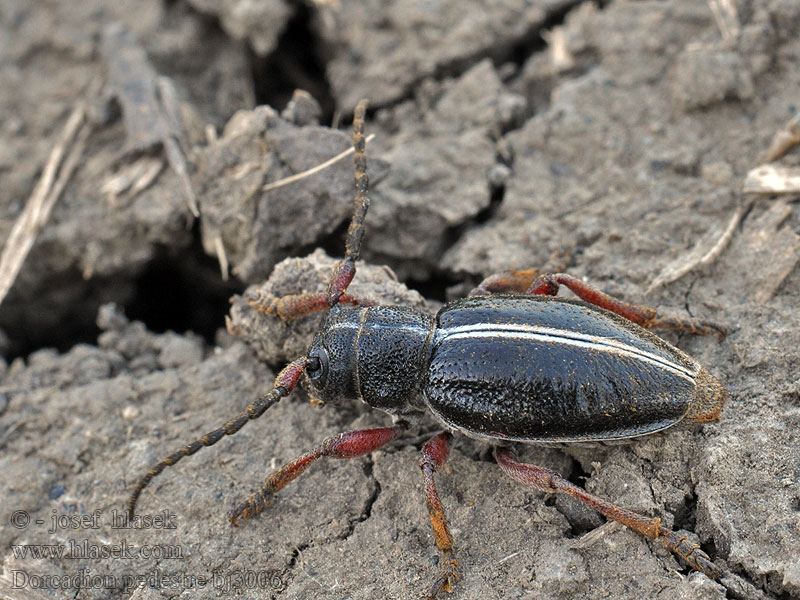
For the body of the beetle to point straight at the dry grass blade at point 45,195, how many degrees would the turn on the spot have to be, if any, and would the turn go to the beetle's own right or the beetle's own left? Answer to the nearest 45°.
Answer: approximately 45° to the beetle's own right

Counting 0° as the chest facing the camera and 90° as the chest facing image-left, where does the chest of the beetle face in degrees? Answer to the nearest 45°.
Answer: approximately 90°

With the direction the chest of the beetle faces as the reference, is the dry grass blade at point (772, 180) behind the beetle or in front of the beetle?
behind

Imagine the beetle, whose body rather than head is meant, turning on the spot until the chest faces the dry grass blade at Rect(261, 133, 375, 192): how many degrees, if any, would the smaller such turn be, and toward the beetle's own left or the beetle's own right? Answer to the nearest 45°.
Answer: approximately 90° to the beetle's own right
